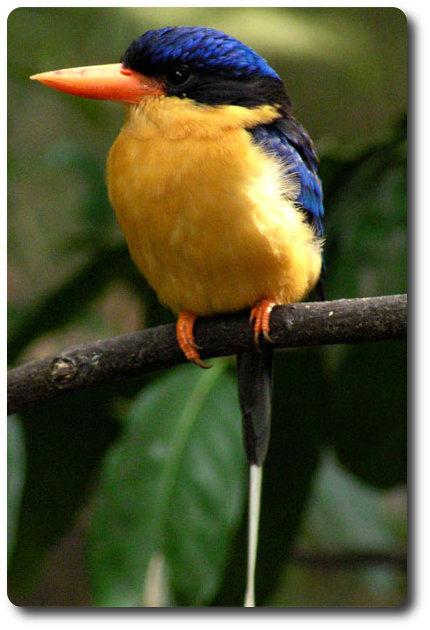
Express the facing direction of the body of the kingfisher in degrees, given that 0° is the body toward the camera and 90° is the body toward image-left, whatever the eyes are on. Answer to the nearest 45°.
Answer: approximately 45°
